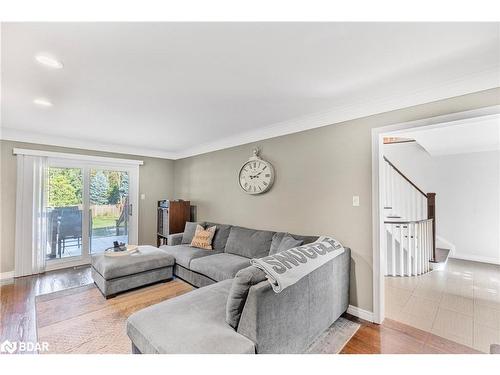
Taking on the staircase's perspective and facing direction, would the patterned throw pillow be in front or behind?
behind

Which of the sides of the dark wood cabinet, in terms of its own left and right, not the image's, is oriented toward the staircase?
left

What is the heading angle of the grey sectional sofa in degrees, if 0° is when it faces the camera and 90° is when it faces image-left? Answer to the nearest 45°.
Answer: approximately 45°

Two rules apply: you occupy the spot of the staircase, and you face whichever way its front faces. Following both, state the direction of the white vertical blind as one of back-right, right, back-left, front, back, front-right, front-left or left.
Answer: back-right

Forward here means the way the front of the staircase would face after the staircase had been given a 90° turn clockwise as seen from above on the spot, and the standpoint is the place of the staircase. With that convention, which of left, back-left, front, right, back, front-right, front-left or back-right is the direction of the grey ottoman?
front-right

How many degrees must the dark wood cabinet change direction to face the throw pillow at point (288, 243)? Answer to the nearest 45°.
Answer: approximately 90° to its left

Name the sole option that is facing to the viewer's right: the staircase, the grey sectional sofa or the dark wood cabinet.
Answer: the staircase

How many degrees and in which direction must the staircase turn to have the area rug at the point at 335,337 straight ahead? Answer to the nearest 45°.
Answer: approximately 90° to its right

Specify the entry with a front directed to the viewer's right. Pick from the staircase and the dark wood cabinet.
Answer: the staircase

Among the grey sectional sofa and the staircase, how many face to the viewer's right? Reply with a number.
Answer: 1

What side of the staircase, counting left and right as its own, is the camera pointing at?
right

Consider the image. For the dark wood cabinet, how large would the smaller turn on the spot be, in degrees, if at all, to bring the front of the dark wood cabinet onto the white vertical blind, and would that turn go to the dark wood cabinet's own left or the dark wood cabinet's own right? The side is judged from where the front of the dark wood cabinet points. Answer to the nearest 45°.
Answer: approximately 45° to the dark wood cabinet's own right
